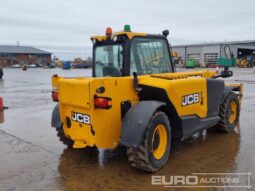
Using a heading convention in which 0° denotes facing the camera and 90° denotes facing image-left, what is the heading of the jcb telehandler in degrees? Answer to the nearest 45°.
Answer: approximately 225°
